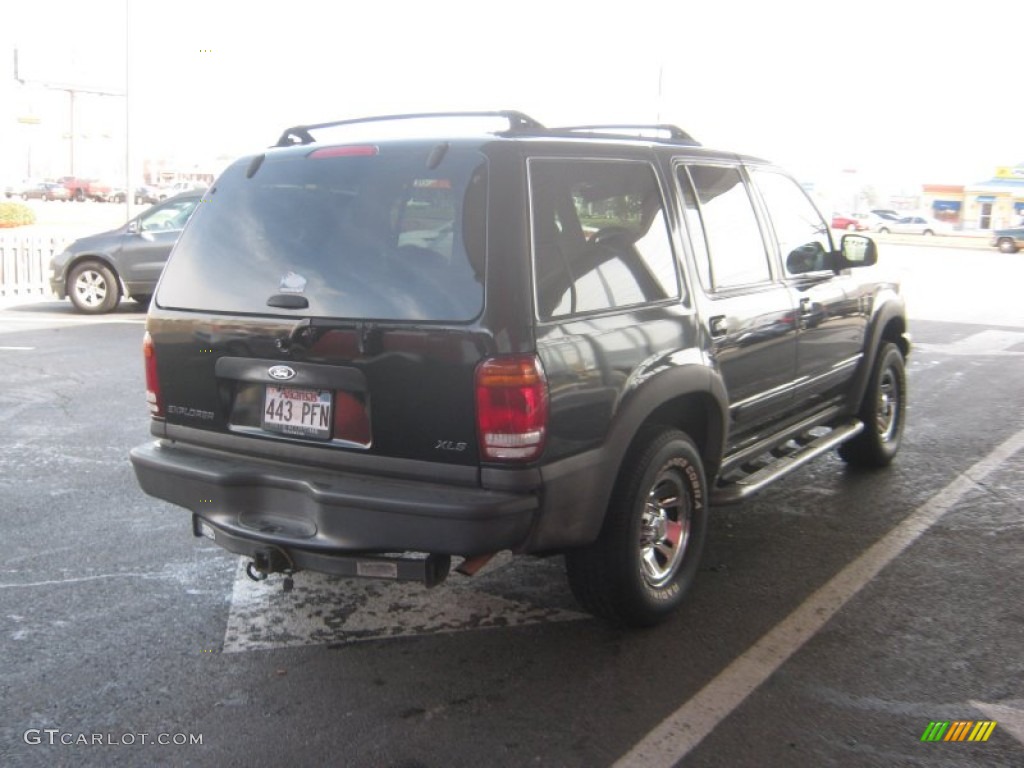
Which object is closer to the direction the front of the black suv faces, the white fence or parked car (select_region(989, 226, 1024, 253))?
the parked car

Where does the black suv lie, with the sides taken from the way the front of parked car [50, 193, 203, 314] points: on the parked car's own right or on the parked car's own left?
on the parked car's own left

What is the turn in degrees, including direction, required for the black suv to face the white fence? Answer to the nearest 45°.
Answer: approximately 90° to its left

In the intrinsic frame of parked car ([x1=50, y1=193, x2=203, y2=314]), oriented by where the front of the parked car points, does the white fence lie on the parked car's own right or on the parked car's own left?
on the parked car's own right

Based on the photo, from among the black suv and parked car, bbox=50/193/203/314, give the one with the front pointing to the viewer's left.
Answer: the parked car

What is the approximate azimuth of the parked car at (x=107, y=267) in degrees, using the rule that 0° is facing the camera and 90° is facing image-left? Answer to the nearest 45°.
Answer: approximately 90°

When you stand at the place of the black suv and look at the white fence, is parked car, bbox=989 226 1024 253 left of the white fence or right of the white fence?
right

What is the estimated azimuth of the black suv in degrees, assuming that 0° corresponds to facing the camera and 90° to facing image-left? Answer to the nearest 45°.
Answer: approximately 225°
